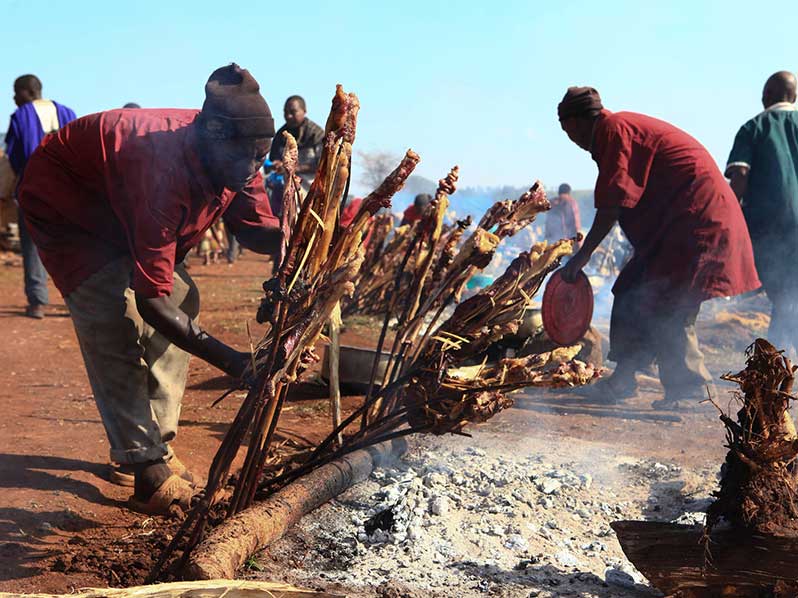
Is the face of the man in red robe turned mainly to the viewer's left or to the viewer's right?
to the viewer's left

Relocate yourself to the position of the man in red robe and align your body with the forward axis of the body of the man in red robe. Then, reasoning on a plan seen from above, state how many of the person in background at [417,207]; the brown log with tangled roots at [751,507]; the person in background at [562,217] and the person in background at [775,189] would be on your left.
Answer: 1

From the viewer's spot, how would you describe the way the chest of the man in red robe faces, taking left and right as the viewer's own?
facing to the left of the viewer

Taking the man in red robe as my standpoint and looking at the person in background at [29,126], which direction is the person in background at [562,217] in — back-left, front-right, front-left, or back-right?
front-right

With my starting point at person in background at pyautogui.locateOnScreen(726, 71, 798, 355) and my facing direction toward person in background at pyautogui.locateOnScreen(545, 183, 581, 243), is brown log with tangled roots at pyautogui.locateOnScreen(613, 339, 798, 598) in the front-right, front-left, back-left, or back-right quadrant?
back-left

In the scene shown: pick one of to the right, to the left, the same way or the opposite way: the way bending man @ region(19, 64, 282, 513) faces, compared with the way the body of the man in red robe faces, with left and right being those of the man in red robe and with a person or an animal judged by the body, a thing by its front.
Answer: the opposite way

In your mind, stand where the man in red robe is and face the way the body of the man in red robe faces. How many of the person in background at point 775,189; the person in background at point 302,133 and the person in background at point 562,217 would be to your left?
0

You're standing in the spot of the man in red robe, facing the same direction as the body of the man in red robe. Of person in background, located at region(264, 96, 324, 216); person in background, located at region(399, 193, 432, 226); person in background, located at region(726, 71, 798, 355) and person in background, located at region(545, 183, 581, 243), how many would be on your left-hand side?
0
